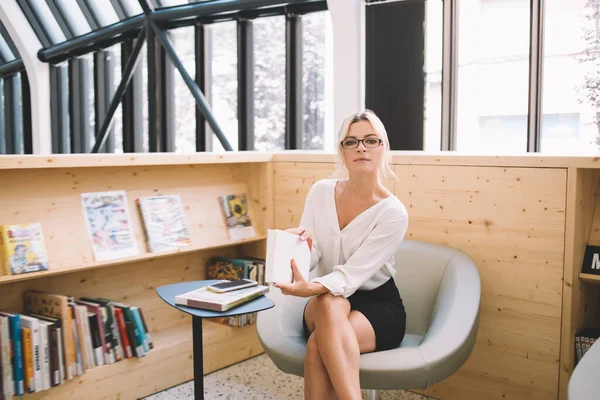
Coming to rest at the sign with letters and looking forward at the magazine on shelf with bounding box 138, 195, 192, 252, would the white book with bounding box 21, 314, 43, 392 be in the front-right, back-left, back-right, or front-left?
front-left

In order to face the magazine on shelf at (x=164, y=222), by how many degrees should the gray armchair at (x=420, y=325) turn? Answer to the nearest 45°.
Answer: approximately 90° to its right

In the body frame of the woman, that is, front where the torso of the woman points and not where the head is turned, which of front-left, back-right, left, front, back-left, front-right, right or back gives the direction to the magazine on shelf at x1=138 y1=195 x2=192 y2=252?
right

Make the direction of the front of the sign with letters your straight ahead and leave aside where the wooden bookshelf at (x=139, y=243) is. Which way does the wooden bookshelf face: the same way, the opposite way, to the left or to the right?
to the left

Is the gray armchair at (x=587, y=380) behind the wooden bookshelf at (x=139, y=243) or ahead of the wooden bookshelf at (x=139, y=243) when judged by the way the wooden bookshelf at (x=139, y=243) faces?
ahead

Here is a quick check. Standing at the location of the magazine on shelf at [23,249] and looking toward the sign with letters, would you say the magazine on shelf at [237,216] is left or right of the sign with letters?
left

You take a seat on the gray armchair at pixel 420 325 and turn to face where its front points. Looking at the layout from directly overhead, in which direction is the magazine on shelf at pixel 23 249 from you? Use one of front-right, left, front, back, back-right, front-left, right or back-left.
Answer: front-right

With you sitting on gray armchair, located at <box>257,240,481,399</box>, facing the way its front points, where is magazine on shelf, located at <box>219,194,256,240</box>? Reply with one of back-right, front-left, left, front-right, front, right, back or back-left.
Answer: right

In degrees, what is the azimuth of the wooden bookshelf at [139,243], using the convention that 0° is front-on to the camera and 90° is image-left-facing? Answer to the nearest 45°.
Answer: approximately 315°

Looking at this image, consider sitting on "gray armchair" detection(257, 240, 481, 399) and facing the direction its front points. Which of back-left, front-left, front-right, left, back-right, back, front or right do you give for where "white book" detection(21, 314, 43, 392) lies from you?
front-right

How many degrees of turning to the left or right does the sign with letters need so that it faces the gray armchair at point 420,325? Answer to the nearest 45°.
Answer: approximately 45° to its right

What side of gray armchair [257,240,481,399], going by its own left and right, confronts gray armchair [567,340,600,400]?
left
